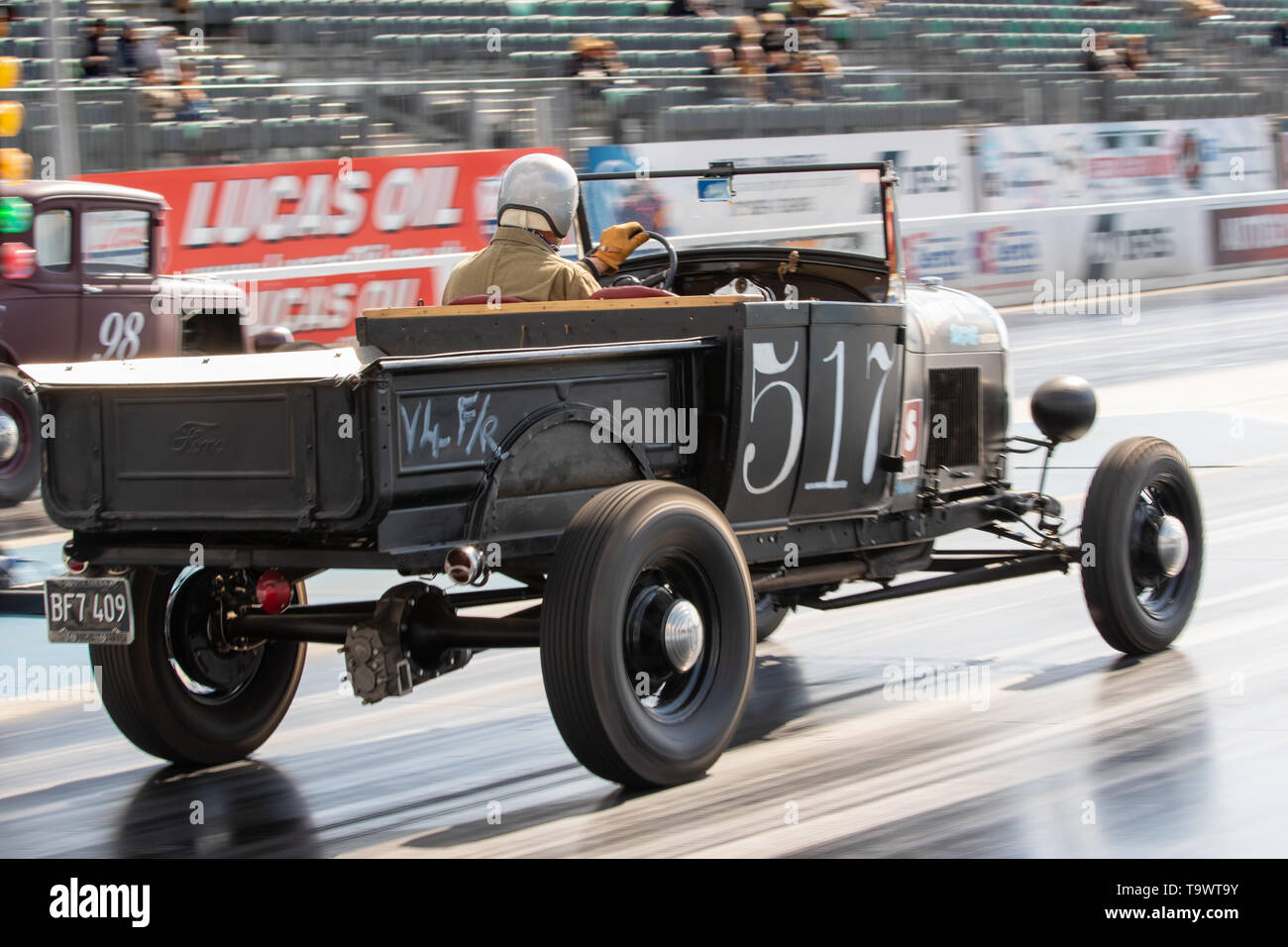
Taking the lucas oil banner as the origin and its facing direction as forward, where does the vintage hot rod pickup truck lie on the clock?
The vintage hot rod pickup truck is roughly at 12 o'clock from the lucas oil banner.

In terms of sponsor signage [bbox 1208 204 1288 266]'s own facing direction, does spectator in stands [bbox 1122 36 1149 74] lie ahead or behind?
behind

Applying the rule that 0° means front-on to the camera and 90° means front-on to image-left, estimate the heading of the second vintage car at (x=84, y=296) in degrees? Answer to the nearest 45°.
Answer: approximately 270°

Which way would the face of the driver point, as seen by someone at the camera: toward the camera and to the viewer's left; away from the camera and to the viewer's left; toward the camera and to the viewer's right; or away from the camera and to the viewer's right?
away from the camera and to the viewer's right

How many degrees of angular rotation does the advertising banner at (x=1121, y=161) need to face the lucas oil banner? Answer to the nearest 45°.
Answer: approximately 45° to its right
